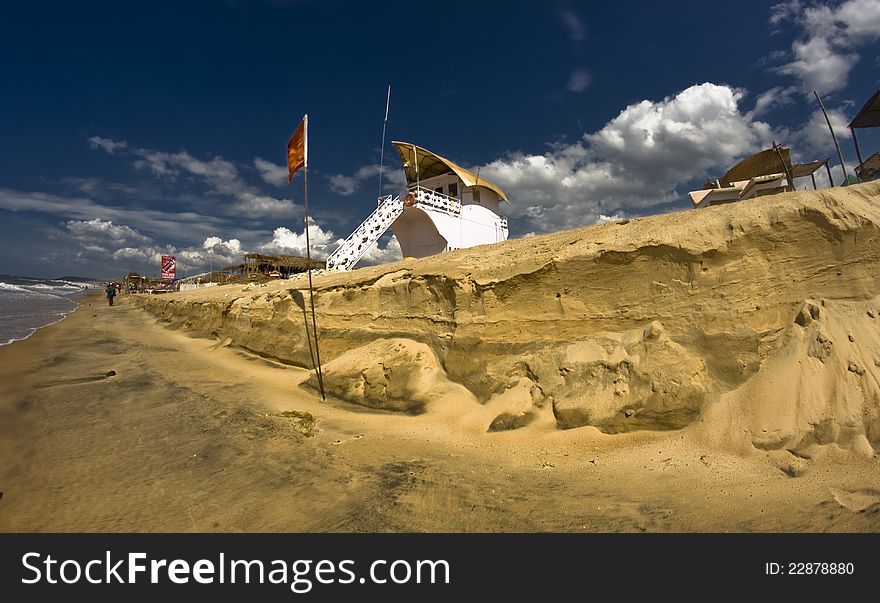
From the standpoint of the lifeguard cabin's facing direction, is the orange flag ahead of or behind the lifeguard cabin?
ahead

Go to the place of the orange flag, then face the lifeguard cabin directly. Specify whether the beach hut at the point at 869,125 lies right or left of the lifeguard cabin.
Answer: right

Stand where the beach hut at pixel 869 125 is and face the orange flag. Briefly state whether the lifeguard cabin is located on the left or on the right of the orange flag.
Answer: right

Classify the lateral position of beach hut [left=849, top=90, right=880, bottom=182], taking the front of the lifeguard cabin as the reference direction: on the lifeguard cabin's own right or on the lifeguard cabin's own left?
on the lifeguard cabin's own left

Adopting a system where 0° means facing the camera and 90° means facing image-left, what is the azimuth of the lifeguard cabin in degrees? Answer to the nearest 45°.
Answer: approximately 45°
